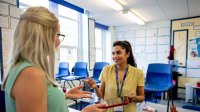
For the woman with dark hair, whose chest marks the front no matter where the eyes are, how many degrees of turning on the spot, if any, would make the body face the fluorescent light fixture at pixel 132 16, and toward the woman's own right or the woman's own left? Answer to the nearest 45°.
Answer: approximately 135° to the woman's own right

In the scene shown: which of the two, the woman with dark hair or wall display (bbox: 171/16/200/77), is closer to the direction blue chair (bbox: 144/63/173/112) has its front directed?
the woman with dark hair

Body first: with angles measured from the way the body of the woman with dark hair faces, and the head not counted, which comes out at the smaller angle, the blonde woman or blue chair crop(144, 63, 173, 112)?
the blonde woman

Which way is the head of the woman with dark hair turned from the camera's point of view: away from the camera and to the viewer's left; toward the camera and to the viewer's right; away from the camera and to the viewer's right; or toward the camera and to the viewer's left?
toward the camera and to the viewer's left

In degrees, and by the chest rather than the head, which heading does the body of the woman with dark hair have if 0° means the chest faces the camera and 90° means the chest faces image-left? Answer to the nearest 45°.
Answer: approximately 45°

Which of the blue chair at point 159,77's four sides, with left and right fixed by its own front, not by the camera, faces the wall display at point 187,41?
back

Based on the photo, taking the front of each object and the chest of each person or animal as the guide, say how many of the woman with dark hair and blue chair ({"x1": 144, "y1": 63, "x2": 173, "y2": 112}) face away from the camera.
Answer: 0

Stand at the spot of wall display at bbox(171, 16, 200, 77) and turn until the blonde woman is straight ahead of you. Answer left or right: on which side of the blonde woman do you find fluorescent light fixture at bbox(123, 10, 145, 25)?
right

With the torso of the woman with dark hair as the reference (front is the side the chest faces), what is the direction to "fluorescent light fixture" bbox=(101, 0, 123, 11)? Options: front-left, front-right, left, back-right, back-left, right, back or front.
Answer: back-right

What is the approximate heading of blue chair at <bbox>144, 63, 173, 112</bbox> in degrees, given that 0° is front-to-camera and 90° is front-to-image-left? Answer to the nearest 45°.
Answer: approximately 0°
